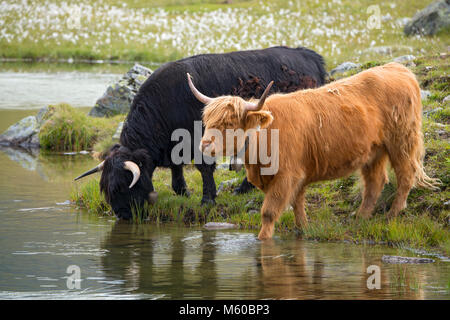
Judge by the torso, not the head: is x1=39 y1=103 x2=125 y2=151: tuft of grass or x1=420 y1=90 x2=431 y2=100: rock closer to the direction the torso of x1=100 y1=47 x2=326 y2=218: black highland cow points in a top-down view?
the tuft of grass

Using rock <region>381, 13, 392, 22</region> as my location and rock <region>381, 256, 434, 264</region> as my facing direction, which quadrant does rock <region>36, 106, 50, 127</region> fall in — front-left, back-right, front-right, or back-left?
front-right

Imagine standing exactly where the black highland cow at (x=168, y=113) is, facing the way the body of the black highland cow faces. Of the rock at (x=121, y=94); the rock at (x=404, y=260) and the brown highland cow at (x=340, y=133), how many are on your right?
1

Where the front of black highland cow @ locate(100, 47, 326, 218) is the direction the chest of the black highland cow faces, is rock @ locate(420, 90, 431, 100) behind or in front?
behind

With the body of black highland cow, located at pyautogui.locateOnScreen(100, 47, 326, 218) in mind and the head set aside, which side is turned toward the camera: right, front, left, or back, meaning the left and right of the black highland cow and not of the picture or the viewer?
left

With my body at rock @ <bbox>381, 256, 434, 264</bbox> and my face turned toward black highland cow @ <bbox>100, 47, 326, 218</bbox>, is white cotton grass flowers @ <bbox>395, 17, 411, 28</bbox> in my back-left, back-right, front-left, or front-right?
front-right

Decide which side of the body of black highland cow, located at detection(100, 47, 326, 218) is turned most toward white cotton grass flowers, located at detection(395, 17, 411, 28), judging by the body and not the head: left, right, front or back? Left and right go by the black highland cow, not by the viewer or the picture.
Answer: right

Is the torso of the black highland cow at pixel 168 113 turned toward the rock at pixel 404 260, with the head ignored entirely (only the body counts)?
no

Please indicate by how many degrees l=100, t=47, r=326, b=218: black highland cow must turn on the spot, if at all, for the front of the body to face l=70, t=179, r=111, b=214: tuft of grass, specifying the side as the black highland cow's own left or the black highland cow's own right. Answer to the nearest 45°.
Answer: approximately 45° to the black highland cow's own right

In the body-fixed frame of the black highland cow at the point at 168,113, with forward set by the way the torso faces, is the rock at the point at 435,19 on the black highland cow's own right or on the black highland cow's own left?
on the black highland cow's own right

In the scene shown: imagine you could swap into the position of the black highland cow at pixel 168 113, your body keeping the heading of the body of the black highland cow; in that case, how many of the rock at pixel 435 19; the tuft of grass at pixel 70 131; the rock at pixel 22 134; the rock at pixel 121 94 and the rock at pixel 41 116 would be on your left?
0

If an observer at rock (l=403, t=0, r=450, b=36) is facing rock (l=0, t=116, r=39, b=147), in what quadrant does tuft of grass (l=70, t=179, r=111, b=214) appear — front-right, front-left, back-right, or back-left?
front-left

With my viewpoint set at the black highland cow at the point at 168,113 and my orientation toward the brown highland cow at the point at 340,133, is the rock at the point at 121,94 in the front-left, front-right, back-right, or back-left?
back-left

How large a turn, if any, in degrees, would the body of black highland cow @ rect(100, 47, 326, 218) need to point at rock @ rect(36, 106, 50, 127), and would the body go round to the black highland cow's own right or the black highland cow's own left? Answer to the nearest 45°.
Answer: approximately 45° to the black highland cow's own right

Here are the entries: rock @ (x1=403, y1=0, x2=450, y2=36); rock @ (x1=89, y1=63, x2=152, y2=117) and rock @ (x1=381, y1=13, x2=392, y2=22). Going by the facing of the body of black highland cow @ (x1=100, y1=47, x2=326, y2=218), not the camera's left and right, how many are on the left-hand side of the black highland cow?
0

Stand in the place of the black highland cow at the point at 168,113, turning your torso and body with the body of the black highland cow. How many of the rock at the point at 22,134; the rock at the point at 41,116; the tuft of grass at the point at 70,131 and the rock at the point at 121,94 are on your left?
0
